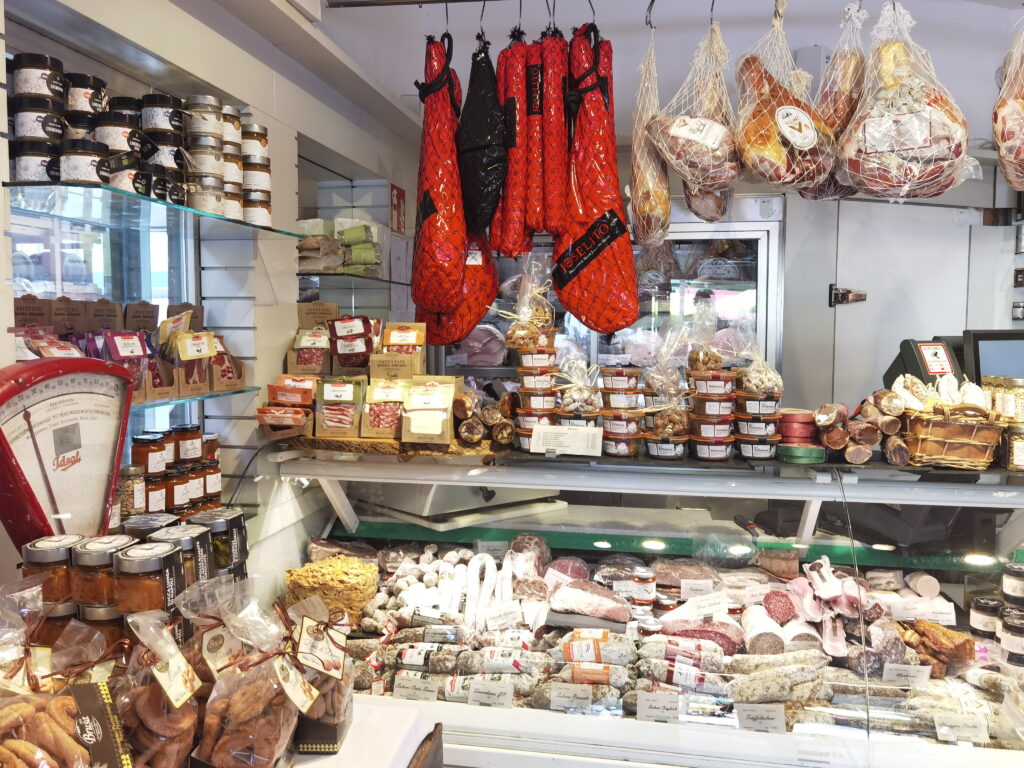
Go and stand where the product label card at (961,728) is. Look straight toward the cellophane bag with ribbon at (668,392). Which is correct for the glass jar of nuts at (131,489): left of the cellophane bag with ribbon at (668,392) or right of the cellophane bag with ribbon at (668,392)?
left

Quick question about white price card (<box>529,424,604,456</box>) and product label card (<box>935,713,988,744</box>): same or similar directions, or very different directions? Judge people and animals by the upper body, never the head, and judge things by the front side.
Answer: same or similar directions

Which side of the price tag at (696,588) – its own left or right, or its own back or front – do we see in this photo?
front

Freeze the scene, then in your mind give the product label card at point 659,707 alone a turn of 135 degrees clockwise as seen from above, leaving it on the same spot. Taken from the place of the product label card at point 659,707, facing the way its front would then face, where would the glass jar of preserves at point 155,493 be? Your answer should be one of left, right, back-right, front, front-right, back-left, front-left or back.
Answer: front-left

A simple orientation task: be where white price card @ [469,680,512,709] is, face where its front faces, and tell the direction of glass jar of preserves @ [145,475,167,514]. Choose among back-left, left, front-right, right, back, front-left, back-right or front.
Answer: right

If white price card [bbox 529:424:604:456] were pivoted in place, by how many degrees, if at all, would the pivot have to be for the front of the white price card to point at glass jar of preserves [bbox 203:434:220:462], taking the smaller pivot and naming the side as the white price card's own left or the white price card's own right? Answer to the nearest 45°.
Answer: approximately 90° to the white price card's own right

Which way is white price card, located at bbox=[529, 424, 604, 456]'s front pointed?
toward the camera

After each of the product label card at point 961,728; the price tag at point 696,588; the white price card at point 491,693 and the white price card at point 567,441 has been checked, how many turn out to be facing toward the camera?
4

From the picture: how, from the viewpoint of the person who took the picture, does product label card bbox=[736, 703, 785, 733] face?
facing the viewer

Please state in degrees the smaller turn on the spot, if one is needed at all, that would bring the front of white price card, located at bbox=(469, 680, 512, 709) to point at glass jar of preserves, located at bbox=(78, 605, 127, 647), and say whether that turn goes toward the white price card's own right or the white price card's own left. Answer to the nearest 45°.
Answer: approximately 45° to the white price card's own right

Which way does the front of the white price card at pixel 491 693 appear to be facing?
toward the camera

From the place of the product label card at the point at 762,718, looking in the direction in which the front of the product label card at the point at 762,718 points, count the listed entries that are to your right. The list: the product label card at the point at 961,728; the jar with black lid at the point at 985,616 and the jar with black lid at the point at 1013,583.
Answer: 0

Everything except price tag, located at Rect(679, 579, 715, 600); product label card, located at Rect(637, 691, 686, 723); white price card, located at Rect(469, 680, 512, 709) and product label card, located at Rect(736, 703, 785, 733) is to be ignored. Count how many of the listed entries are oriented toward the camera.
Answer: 4

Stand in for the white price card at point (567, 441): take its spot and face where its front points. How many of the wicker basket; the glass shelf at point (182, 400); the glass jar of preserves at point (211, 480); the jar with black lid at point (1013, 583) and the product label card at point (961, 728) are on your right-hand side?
2
